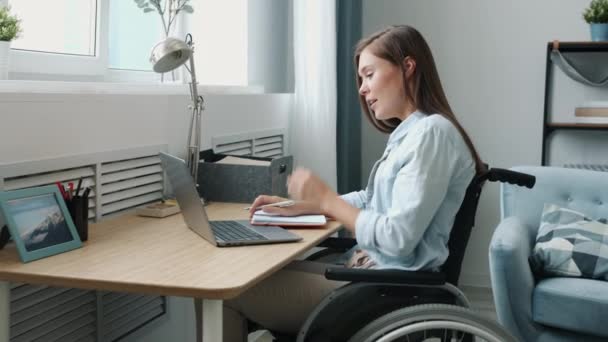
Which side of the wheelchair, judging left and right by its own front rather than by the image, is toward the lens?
left

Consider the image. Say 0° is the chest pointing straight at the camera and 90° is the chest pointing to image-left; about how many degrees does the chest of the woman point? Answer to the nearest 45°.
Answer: approximately 90°

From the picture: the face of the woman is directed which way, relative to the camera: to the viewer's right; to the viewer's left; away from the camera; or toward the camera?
to the viewer's left

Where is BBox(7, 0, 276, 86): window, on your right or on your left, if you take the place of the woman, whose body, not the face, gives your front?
on your right

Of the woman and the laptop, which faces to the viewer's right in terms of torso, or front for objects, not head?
the laptop

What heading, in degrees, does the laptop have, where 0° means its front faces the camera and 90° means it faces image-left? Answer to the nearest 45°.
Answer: approximately 270°
